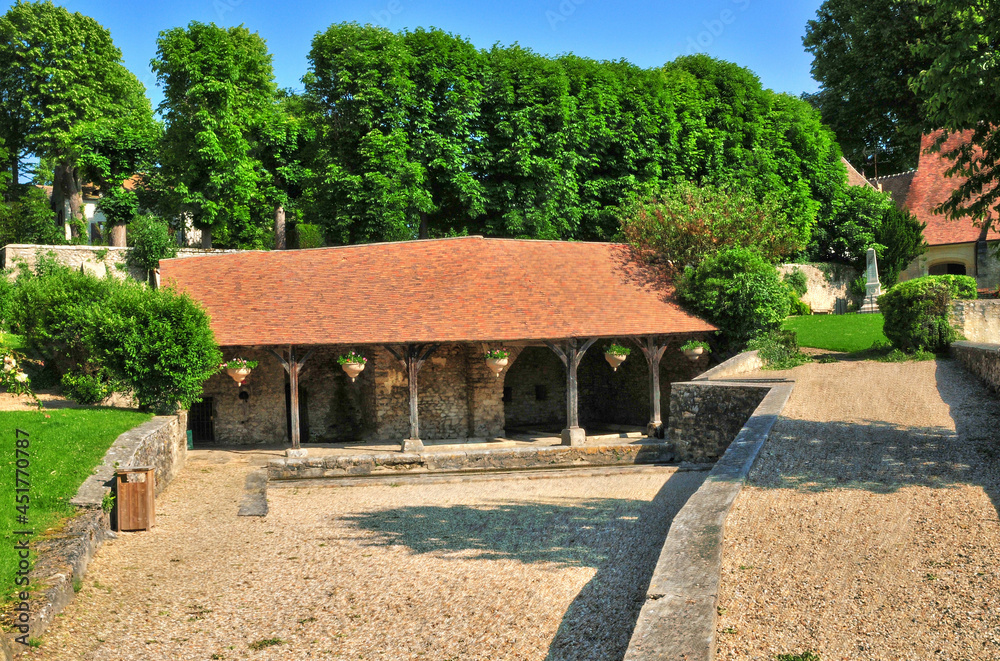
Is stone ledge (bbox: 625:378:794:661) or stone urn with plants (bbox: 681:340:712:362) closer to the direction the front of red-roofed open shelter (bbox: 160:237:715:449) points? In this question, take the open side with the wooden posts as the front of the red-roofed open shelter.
the stone ledge

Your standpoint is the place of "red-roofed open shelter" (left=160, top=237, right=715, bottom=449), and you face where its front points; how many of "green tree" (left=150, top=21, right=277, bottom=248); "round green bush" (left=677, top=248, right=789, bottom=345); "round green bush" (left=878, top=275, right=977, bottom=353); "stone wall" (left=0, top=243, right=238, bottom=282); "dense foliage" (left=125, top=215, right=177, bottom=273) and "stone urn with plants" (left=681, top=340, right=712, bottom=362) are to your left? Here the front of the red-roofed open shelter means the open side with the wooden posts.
3

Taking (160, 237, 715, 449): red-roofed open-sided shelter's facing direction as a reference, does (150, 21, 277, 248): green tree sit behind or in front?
behind

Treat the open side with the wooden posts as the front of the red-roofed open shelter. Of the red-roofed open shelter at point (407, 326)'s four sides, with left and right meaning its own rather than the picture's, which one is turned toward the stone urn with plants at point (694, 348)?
left

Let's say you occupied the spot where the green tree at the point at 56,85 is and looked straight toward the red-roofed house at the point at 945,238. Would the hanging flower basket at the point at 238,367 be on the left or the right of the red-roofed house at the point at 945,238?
right

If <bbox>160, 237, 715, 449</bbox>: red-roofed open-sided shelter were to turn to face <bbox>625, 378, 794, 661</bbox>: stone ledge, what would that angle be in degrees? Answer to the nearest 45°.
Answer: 0° — it already faces it

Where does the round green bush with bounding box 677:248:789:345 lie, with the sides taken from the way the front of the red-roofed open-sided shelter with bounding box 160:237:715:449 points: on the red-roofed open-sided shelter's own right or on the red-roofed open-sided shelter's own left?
on the red-roofed open-sided shelter's own left

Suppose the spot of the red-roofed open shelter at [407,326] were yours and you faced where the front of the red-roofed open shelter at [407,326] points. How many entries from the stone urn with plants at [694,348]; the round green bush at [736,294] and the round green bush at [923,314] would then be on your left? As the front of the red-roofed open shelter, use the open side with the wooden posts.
3

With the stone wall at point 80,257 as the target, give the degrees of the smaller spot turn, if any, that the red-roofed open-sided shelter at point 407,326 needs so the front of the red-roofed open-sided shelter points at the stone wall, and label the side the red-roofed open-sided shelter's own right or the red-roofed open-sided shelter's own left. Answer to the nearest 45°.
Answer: approximately 135° to the red-roofed open-sided shelter's own right

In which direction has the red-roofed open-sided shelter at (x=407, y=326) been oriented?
toward the camera
